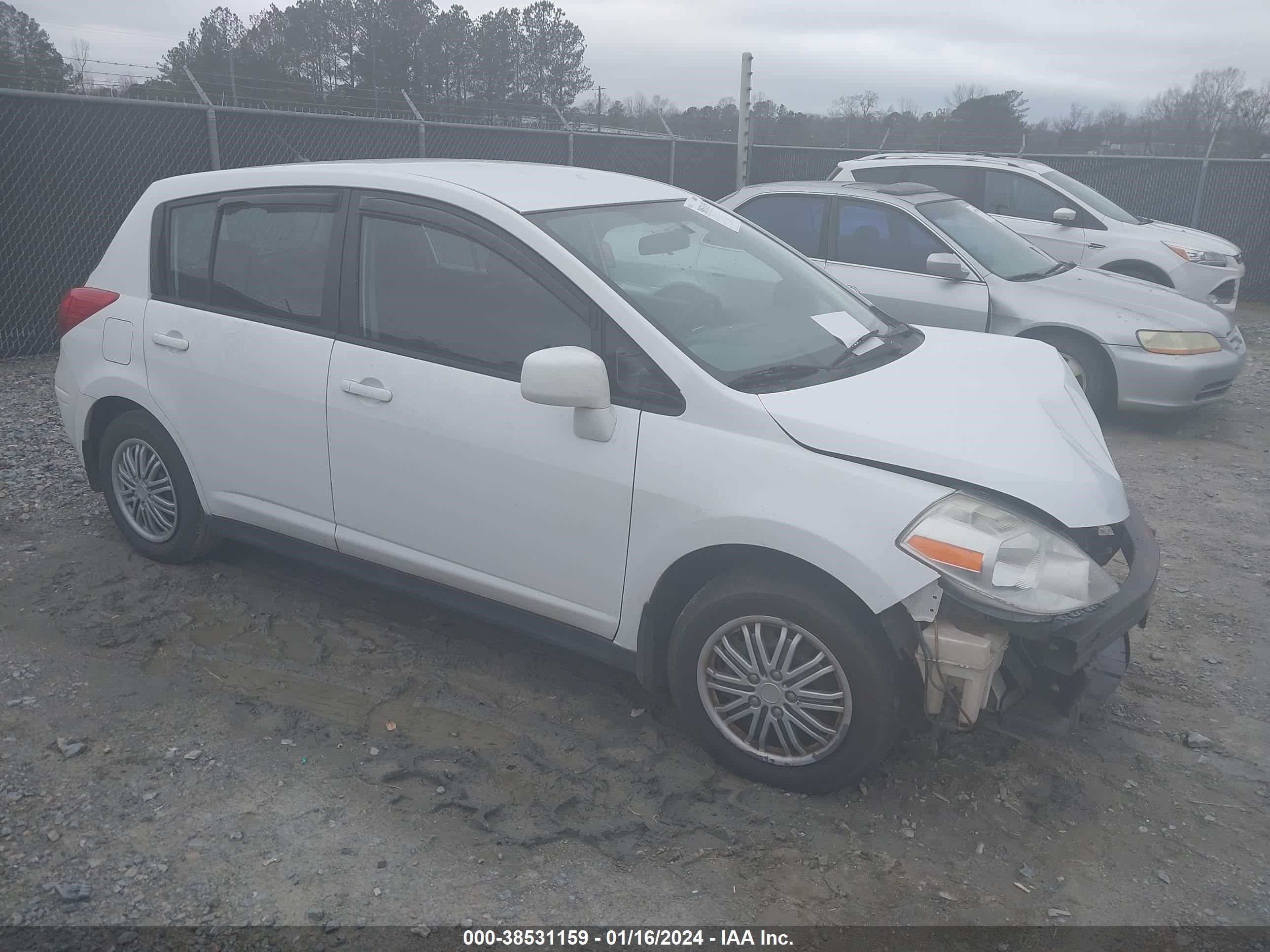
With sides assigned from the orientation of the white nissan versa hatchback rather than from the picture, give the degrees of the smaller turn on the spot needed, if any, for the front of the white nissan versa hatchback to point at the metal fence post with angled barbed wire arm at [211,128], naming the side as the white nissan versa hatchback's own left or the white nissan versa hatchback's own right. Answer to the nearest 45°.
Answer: approximately 180°

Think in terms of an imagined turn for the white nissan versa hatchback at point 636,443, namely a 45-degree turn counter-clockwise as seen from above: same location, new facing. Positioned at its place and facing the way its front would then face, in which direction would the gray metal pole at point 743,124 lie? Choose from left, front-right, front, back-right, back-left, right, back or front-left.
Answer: left

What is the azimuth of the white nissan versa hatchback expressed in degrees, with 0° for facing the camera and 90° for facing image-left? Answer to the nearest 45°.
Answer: approximately 315°

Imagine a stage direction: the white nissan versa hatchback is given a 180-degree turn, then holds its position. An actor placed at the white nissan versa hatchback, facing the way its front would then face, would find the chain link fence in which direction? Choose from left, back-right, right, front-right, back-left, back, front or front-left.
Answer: front

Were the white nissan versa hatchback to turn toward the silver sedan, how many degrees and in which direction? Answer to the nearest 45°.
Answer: approximately 90° to its left
